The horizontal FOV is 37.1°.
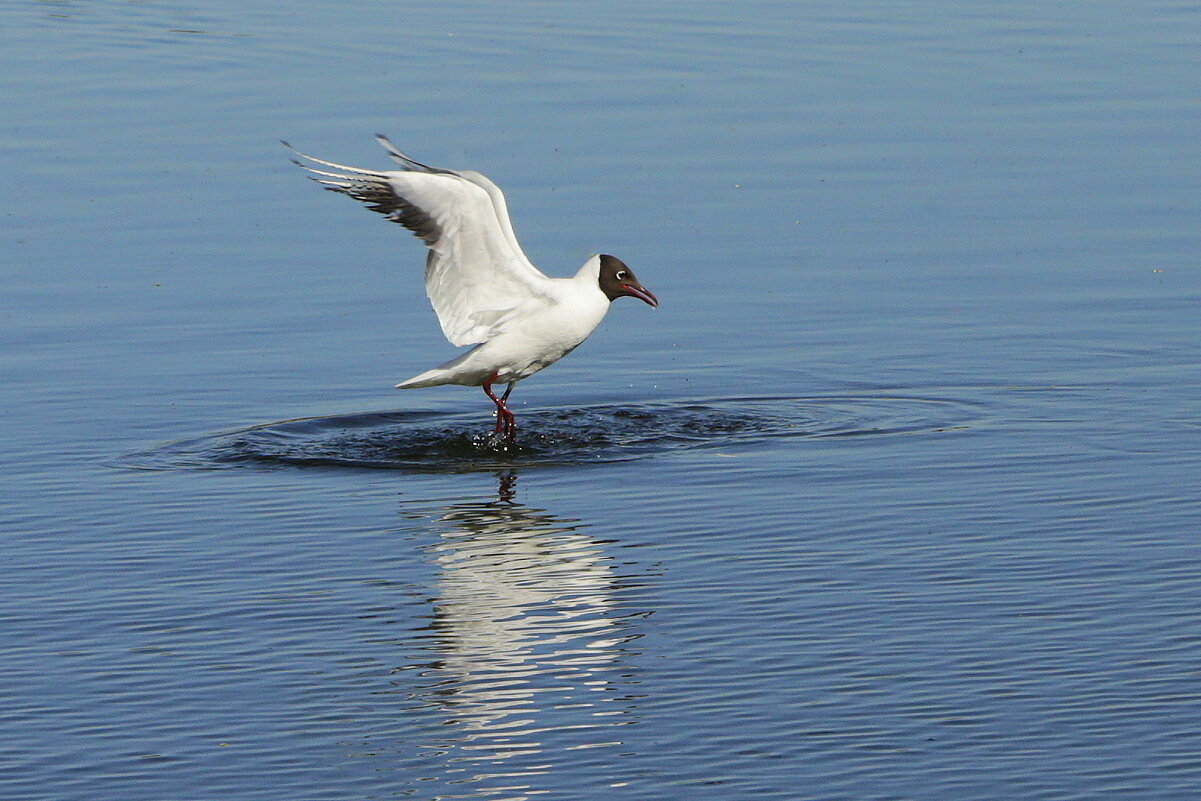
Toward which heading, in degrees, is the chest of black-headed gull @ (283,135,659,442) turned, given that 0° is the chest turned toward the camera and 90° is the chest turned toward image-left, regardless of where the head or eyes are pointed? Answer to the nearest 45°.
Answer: approximately 270°
